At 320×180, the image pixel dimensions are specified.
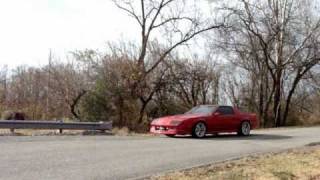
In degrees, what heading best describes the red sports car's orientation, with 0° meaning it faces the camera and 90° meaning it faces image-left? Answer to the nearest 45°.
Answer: approximately 45°

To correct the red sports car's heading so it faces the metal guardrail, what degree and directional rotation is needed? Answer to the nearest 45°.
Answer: approximately 45° to its right
